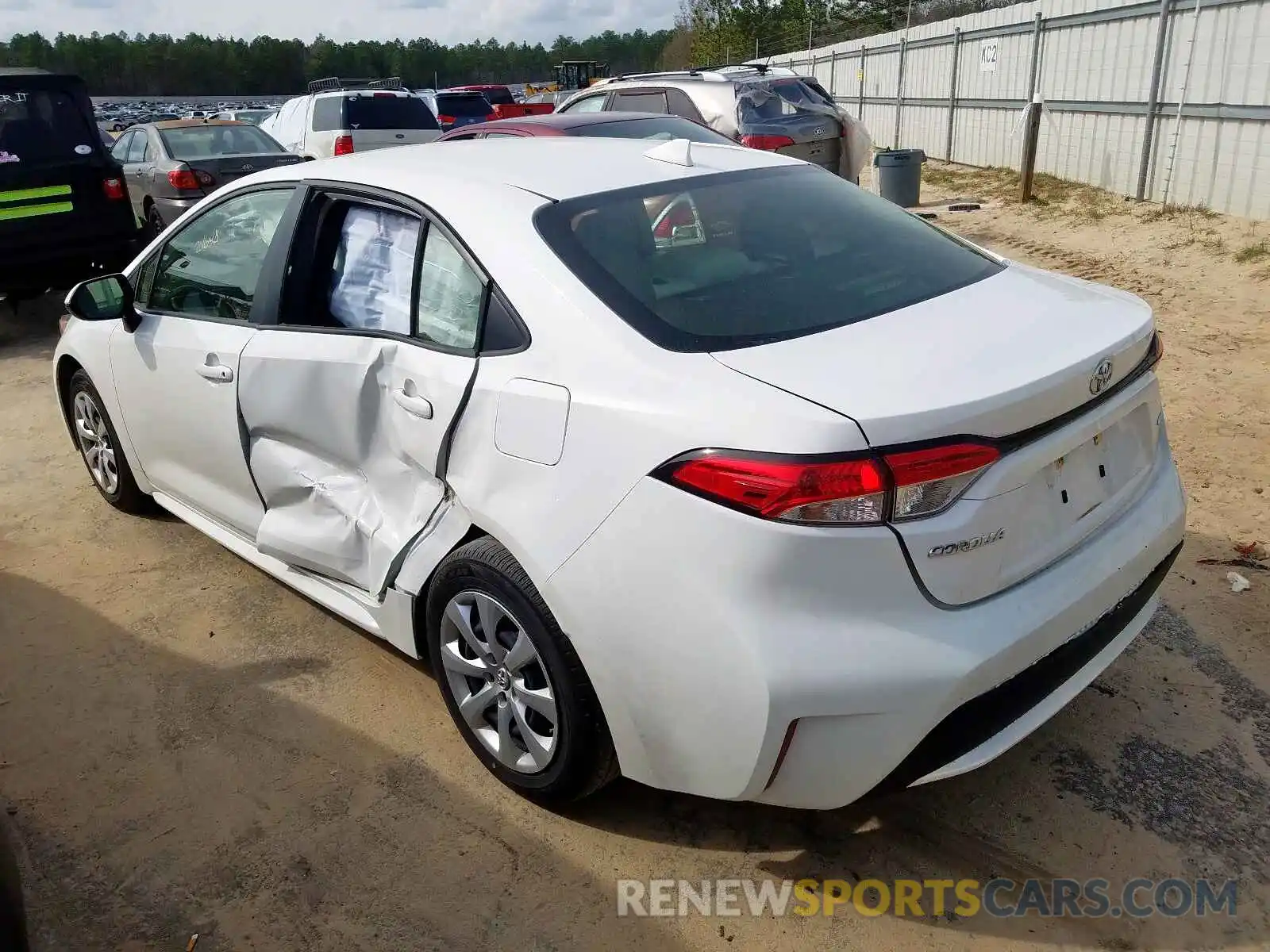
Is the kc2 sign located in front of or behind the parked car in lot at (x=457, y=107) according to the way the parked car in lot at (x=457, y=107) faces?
behind

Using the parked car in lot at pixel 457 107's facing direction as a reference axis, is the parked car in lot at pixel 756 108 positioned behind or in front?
behind

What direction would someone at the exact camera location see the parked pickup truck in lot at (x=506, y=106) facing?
facing away from the viewer and to the left of the viewer

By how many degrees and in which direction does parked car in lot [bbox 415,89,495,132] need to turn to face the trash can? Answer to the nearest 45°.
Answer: approximately 180°

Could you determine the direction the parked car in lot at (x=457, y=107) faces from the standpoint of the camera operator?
facing away from the viewer and to the left of the viewer

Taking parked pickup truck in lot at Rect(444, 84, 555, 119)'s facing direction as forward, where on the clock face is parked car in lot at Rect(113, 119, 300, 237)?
parked car in lot at Rect(113, 119, 300, 237) is roughly at 8 o'clock from parked pickup truck in lot at Rect(444, 84, 555, 119).

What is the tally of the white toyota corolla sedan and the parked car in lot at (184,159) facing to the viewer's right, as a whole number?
0

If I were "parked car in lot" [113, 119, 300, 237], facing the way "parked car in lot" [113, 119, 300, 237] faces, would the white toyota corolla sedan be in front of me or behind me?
behind

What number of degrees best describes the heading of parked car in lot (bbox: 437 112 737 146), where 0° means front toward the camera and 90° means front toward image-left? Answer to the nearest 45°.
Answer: approximately 135°
